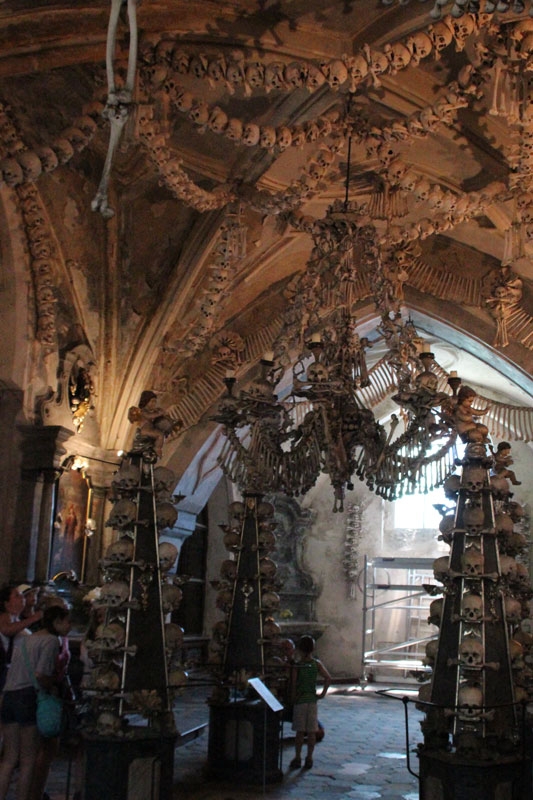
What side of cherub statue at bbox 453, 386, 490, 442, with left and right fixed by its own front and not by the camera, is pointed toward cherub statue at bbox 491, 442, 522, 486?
left

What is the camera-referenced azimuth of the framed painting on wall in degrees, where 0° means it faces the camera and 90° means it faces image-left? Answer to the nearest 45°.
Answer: approximately 315°
